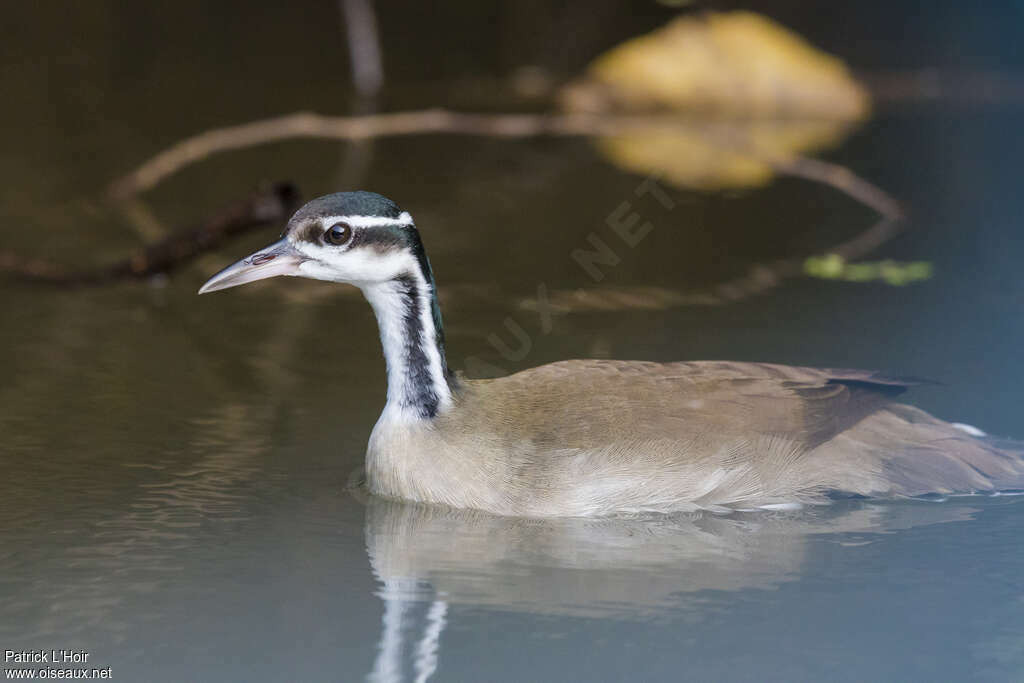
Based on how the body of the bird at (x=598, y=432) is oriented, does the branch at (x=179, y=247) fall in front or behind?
in front

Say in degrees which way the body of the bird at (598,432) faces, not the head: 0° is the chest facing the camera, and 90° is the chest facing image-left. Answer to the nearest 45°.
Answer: approximately 90°

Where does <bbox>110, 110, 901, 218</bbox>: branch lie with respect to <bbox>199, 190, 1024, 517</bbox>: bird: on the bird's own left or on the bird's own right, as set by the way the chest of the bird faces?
on the bird's own right
